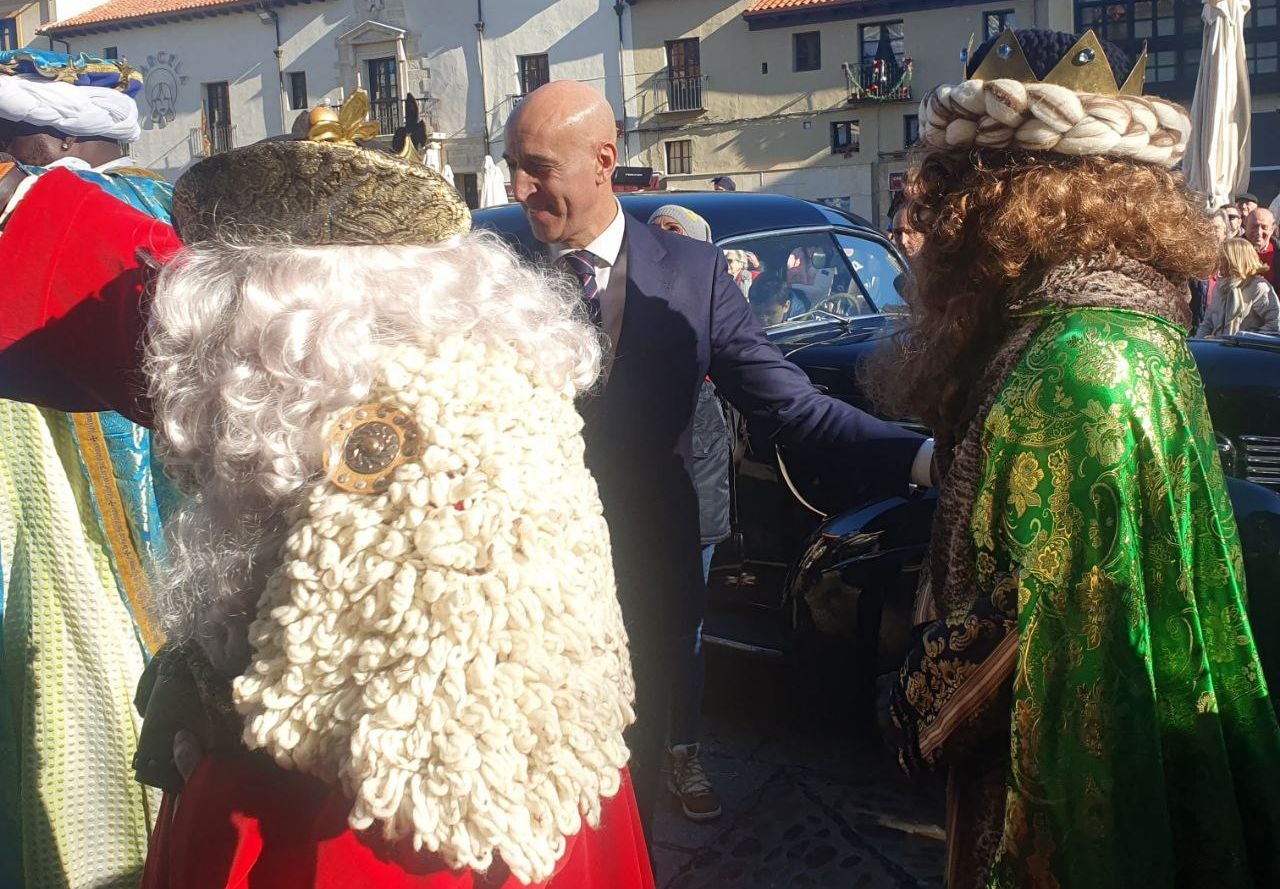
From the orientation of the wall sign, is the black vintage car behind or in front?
in front

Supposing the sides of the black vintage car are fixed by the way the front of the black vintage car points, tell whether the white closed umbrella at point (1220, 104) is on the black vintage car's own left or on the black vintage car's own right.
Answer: on the black vintage car's own left

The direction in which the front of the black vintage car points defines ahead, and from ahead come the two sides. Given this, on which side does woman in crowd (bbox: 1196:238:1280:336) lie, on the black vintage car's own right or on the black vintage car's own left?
on the black vintage car's own left

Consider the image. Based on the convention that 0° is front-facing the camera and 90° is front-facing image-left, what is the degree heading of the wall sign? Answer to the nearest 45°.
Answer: approximately 0°

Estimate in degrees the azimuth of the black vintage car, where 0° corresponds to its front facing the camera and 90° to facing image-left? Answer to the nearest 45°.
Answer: approximately 315°

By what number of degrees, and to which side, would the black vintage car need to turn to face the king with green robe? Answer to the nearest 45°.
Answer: approximately 45° to its right

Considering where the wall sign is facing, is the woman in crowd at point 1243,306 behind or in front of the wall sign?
in front
